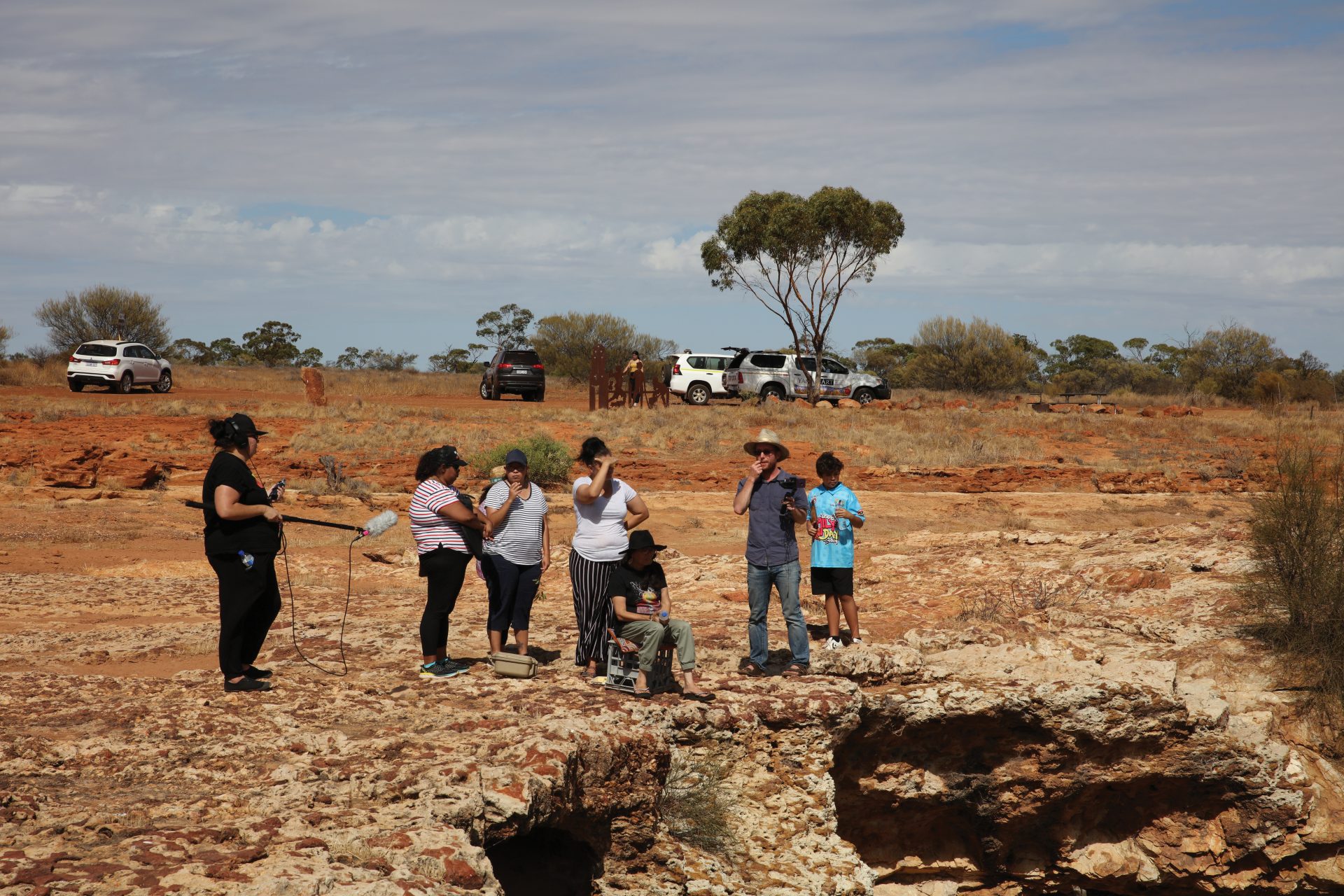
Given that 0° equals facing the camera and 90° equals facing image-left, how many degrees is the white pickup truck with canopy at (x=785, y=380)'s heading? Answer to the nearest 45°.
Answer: approximately 270°

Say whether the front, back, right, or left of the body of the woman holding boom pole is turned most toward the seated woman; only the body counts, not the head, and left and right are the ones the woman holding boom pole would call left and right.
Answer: front

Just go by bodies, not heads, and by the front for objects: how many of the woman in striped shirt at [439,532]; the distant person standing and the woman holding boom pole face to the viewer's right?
2

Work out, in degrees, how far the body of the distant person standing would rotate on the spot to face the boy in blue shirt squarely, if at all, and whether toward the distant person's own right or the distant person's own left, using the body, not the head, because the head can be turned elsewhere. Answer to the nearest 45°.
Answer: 0° — they already face them

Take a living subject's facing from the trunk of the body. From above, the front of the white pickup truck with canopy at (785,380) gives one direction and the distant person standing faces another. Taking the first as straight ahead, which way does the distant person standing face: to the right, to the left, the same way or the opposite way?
to the right

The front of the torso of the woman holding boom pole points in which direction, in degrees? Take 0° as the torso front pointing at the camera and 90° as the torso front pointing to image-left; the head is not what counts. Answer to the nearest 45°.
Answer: approximately 270°

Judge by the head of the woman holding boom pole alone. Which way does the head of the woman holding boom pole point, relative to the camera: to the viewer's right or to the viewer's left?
to the viewer's right

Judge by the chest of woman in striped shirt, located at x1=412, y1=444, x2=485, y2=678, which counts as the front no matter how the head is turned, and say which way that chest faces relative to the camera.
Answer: to the viewer's right

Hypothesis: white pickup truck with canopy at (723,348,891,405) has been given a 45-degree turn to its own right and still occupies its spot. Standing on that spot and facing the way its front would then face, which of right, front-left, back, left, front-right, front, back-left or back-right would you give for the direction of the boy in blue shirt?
front-right
